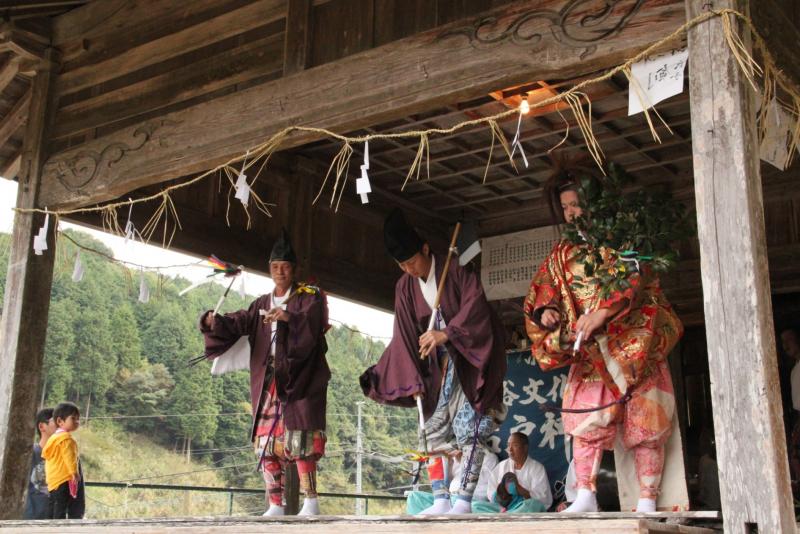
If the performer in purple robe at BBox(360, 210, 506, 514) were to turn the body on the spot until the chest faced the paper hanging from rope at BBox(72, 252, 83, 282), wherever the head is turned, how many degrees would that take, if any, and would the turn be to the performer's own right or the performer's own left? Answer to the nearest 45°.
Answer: approximately 45° to the performer's own right

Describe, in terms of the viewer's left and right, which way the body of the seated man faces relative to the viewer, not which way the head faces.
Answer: facing the viewer and to the left of the viewer

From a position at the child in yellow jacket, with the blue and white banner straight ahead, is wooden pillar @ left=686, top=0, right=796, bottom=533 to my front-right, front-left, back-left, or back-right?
front-right

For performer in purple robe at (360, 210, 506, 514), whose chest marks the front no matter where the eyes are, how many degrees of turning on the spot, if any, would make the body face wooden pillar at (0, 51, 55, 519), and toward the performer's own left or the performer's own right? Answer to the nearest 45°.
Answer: approximately 45° to the performer's own right

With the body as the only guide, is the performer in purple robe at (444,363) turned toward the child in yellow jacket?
no

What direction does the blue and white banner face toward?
toward the camera

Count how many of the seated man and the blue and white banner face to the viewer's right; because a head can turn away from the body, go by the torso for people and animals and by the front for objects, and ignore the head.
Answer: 0

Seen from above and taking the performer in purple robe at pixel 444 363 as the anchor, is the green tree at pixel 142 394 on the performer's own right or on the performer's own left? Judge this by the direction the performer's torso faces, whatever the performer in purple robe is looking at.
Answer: on the performer's own right

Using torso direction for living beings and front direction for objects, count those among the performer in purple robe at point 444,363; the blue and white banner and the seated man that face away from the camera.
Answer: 0

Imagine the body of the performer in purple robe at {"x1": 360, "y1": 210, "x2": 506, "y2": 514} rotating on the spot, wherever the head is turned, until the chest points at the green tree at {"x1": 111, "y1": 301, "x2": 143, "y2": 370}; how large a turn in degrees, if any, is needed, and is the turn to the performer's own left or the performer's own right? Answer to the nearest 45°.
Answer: approximately 90° to the performer's own right

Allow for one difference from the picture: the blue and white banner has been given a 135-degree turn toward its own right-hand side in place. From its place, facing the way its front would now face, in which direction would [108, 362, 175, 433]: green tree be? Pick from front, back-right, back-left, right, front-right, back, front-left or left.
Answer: front

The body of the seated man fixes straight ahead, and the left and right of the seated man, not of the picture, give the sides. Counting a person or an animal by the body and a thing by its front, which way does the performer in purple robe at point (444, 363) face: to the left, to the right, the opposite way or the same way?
the same way

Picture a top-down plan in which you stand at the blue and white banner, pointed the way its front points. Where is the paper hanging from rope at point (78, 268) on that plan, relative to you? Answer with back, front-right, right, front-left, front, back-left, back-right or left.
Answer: front-right

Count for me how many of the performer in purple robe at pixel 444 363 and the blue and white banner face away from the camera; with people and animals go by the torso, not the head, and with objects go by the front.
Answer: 0

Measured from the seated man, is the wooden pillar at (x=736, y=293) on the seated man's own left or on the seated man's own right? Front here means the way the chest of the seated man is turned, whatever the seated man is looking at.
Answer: on the seated man's own left

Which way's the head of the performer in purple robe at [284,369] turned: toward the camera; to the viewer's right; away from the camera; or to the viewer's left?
toward the camera

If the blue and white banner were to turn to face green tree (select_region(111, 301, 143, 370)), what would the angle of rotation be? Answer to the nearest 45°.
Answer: approximately 135° to its right

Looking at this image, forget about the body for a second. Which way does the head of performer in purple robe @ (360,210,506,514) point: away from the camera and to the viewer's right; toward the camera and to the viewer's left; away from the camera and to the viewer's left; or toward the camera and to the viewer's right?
toward the camera and to the viewer's left

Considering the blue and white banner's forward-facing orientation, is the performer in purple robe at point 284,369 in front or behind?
in front

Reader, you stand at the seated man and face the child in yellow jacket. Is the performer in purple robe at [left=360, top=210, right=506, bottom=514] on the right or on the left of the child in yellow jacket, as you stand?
left
